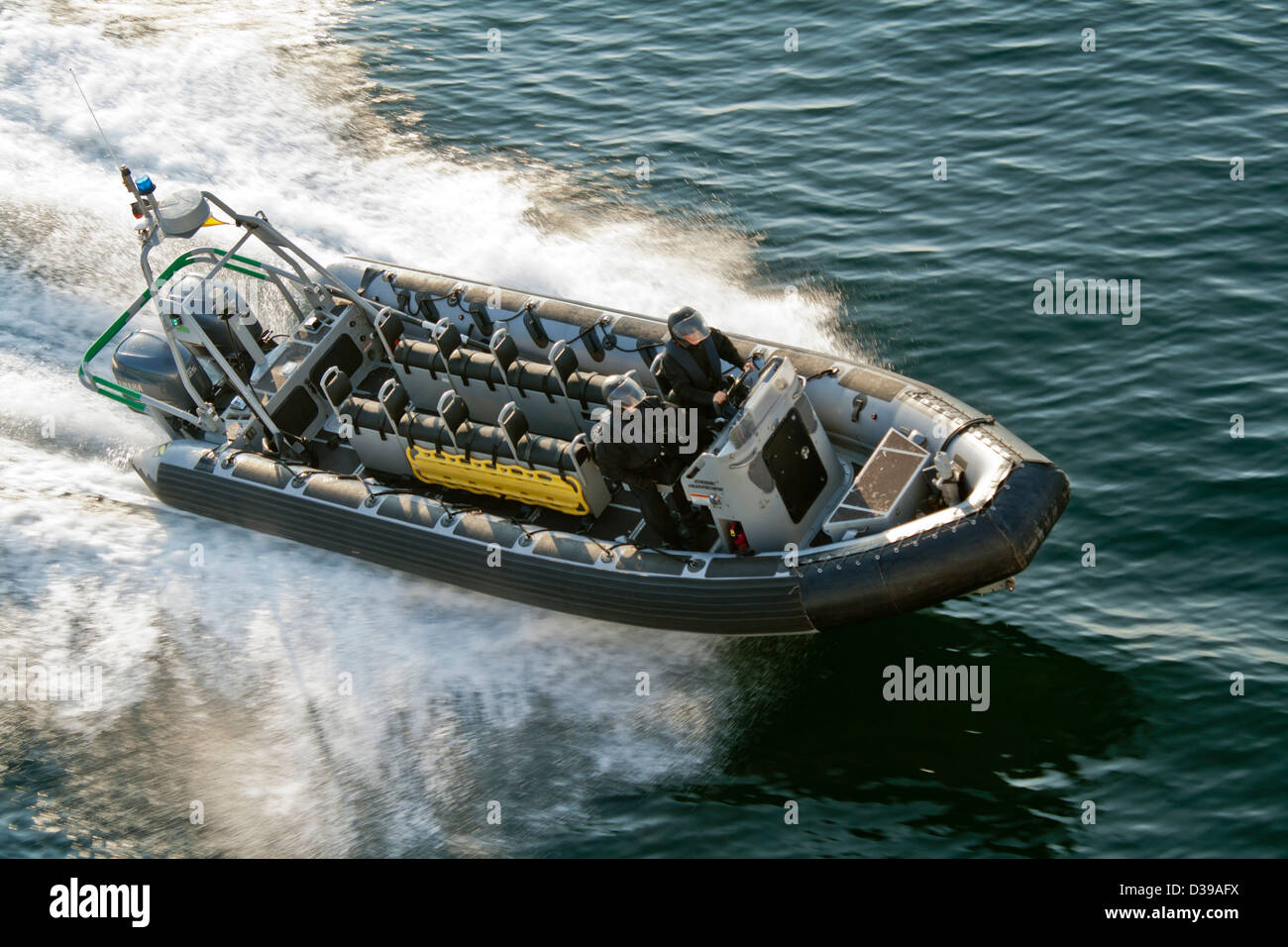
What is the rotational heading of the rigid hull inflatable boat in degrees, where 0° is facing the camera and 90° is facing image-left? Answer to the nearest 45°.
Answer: approximately 315°
